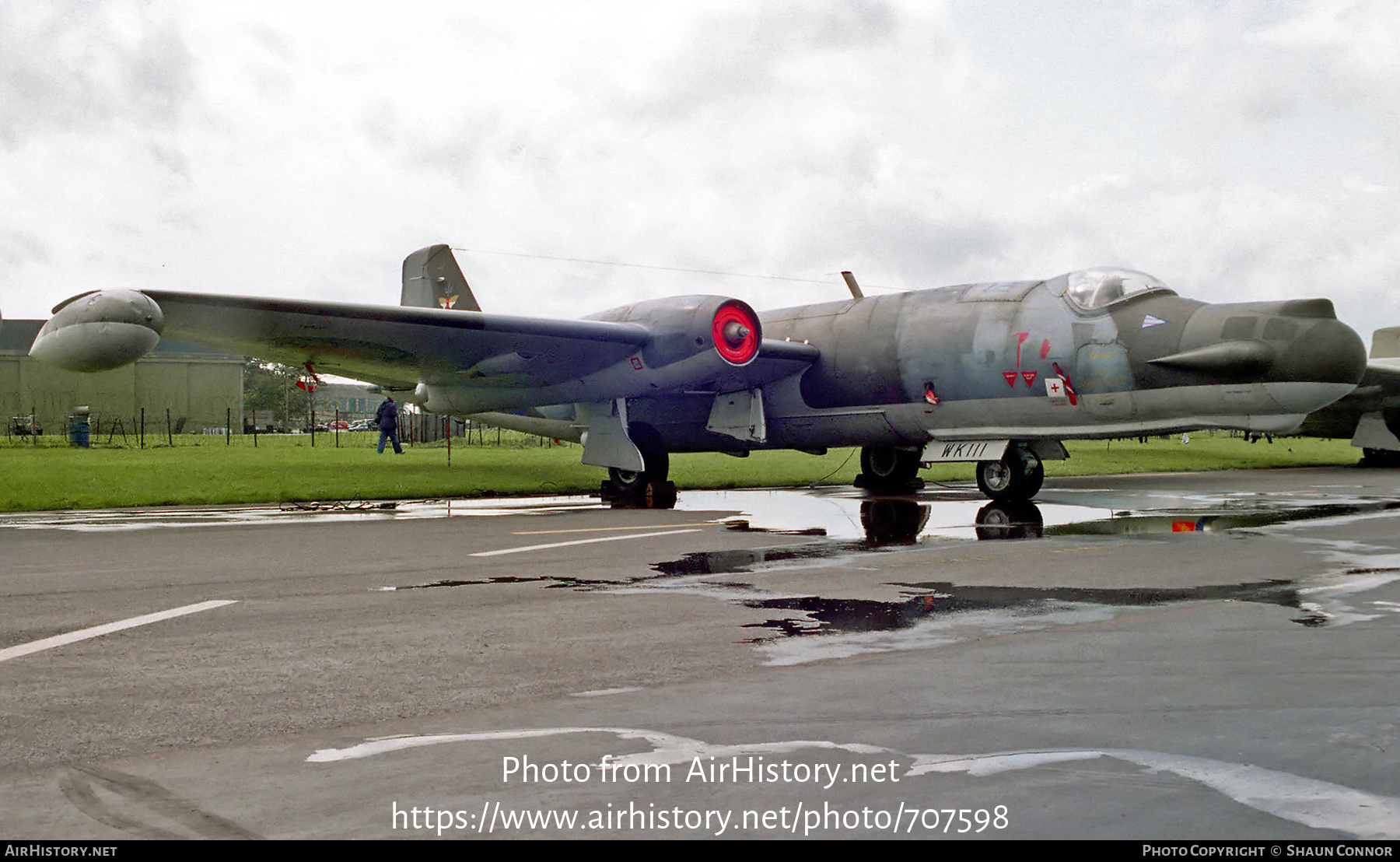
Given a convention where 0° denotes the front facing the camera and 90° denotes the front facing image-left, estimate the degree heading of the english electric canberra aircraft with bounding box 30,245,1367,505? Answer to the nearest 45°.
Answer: approximately 315°

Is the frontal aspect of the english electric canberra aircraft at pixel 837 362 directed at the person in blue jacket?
no
